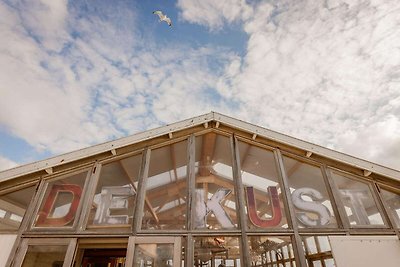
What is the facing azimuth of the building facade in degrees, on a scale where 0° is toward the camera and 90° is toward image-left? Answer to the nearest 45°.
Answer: approximately 0°
